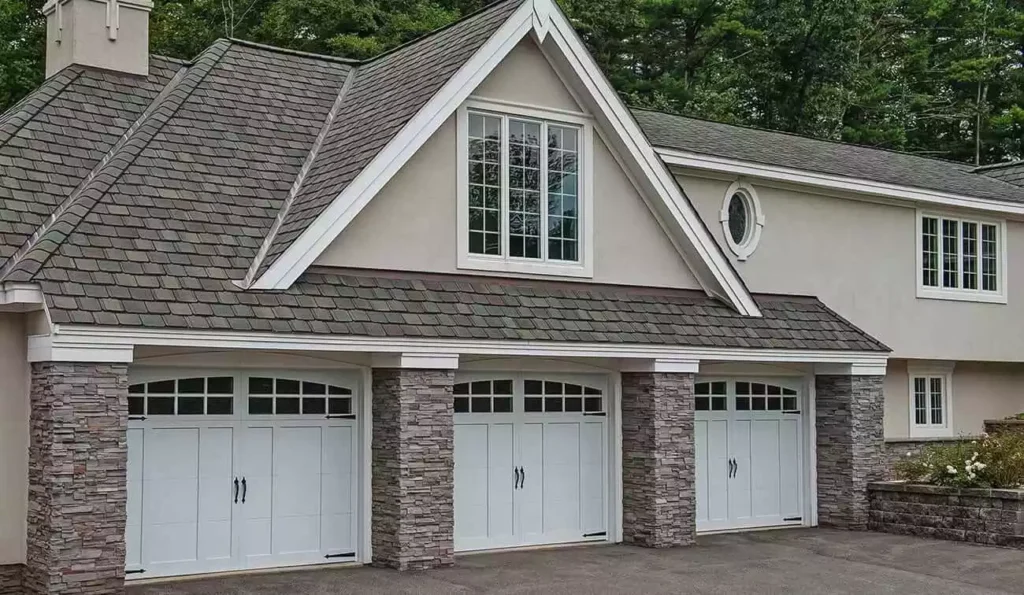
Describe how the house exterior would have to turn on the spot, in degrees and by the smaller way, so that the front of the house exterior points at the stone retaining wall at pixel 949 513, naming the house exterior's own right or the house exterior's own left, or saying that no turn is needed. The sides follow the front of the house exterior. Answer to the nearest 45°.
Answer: approximately 45° to the house exterior's own left

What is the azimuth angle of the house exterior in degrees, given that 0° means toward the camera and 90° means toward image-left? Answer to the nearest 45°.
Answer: approximately 315°

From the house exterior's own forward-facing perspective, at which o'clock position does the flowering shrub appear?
The flowering shrub is roughly at 10 o'clock from the house exterior.
